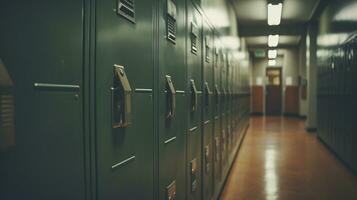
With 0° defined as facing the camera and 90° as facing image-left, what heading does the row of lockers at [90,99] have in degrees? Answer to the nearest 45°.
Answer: approximately 315°

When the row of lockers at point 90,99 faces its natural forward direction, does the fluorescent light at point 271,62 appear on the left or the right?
on its left
